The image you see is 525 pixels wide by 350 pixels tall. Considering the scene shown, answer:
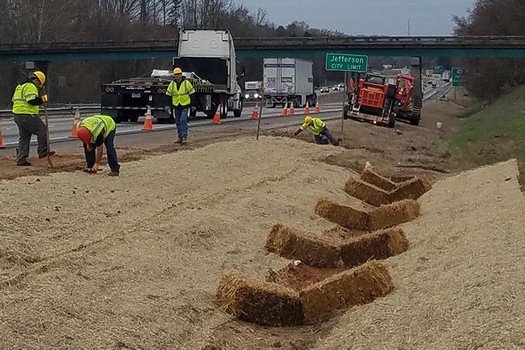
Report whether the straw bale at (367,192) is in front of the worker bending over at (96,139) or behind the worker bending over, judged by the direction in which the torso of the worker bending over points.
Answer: behind

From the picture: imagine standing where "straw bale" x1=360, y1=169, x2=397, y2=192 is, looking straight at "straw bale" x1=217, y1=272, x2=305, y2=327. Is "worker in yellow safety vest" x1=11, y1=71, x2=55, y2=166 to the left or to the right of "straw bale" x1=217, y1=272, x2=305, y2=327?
right

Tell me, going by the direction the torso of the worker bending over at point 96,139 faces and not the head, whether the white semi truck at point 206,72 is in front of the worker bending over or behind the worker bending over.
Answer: behind

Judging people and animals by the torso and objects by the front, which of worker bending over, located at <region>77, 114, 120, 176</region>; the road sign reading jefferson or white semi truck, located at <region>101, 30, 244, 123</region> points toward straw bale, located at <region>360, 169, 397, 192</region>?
the road sign reading jefferson

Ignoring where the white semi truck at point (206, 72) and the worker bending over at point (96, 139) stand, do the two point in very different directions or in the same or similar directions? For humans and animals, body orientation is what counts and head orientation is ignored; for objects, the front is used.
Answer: very different directions

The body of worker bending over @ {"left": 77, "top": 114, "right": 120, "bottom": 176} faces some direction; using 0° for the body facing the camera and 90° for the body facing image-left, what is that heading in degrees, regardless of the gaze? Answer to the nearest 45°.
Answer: approximately 45°

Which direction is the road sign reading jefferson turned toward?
toward the camera

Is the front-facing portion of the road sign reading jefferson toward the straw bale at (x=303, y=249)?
yes
